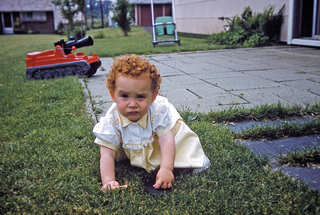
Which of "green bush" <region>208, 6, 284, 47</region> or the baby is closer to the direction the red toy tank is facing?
the green bush
